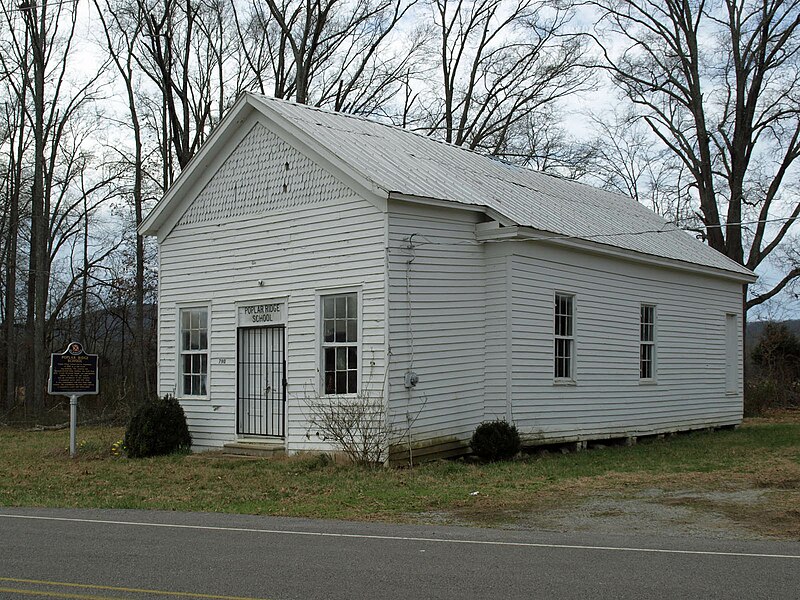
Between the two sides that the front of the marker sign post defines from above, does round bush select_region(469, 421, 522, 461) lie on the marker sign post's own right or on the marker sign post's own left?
on the marker sign post's own left

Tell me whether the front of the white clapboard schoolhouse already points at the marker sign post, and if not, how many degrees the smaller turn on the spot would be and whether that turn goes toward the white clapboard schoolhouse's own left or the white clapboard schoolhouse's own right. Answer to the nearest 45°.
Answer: approximately 45° to the white clapboard schoolhouse's own right

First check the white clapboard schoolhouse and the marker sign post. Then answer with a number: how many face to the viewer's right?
0

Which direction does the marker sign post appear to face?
toward the camera
